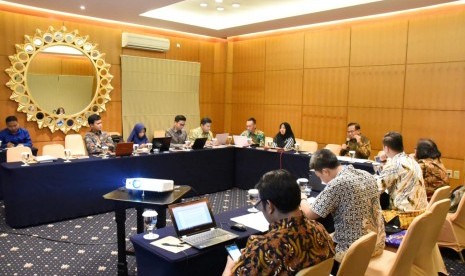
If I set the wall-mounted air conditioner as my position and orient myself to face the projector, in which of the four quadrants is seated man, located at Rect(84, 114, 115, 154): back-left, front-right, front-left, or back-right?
front-right

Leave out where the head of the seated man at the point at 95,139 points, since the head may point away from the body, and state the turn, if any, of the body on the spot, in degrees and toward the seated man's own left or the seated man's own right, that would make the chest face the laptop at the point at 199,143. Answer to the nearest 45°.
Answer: approximately 45° to the seated man's own left

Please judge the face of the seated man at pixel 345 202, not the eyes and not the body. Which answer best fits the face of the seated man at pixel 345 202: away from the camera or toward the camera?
away from the camera

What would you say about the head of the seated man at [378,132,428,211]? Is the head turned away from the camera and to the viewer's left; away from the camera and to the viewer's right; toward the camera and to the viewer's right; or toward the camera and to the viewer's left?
away from the camera and to the viewer's left

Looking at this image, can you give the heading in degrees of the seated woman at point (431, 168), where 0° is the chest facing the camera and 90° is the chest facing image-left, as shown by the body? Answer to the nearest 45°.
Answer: approximately 135°

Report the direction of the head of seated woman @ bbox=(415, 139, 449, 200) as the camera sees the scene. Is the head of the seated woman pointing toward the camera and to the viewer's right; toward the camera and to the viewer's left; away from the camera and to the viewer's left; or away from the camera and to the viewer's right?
away from the camera and to the viewer's left

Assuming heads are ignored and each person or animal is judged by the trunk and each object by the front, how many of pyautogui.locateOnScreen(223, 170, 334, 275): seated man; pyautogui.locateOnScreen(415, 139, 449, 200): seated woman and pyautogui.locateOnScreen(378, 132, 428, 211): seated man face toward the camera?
0

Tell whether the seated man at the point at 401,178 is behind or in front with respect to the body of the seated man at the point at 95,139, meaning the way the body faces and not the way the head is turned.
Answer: in front

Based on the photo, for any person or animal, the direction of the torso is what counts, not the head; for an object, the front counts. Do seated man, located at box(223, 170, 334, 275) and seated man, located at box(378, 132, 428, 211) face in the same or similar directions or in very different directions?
same or similar directions

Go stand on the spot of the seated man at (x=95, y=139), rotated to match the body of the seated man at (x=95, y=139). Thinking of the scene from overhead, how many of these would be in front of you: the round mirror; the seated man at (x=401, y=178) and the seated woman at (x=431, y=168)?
2

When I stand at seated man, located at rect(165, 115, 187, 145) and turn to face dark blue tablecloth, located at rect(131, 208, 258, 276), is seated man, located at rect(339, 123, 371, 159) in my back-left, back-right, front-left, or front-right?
front-left

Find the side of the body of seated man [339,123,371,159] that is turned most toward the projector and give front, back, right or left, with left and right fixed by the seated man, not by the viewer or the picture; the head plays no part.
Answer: front

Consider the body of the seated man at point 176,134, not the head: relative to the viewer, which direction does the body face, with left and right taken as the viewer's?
facing the viewer and to the right of the viewer

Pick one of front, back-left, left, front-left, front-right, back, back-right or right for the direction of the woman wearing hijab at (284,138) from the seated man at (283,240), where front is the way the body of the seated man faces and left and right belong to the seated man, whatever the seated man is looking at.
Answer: front-right

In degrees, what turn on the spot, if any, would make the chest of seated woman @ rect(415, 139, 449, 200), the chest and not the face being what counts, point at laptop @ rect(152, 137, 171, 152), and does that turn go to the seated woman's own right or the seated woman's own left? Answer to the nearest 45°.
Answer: approximately 45° to the seated woman's own left

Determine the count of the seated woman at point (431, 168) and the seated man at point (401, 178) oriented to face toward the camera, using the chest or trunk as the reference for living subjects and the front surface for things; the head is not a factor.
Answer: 0
